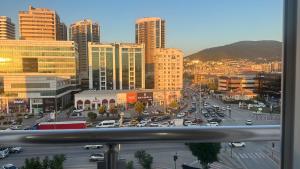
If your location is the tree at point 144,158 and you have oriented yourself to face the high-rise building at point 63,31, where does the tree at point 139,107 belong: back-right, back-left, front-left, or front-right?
front-right

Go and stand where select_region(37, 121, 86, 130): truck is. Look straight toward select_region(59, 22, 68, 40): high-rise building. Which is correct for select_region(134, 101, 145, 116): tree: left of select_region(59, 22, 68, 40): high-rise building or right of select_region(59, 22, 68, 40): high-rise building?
right

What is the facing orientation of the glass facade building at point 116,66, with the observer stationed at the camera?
facing the viewer

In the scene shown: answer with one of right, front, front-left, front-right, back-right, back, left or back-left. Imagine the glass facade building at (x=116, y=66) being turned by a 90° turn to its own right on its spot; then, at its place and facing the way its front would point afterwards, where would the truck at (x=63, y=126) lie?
left

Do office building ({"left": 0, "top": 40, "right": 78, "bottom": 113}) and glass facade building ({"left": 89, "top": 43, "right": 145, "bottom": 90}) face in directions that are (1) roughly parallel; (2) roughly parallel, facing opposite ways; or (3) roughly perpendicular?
roughly parallel

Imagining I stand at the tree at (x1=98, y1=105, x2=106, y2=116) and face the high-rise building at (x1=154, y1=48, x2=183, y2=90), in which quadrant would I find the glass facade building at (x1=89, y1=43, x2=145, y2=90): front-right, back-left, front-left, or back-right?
front-left

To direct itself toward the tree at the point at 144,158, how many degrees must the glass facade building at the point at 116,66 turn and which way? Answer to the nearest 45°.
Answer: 0° — it already faces it

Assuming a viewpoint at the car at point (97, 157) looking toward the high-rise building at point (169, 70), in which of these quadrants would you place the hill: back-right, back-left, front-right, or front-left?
front-right

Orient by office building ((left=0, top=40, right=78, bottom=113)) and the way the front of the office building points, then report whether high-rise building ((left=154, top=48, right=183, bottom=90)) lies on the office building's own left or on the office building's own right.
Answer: on the office building's own left

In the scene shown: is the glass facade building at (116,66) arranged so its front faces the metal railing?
yes

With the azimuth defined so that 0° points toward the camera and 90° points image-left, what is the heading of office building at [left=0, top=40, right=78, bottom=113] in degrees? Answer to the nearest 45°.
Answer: approximately 0°

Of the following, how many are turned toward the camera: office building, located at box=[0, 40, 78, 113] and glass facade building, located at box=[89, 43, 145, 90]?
2

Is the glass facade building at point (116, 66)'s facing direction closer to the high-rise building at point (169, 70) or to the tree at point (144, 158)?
the tree

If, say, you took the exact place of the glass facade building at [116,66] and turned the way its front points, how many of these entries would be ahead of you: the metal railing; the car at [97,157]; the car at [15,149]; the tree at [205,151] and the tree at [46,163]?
5

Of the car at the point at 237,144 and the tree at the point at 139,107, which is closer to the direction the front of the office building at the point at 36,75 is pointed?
the car

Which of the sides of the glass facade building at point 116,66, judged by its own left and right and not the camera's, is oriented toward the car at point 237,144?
front
